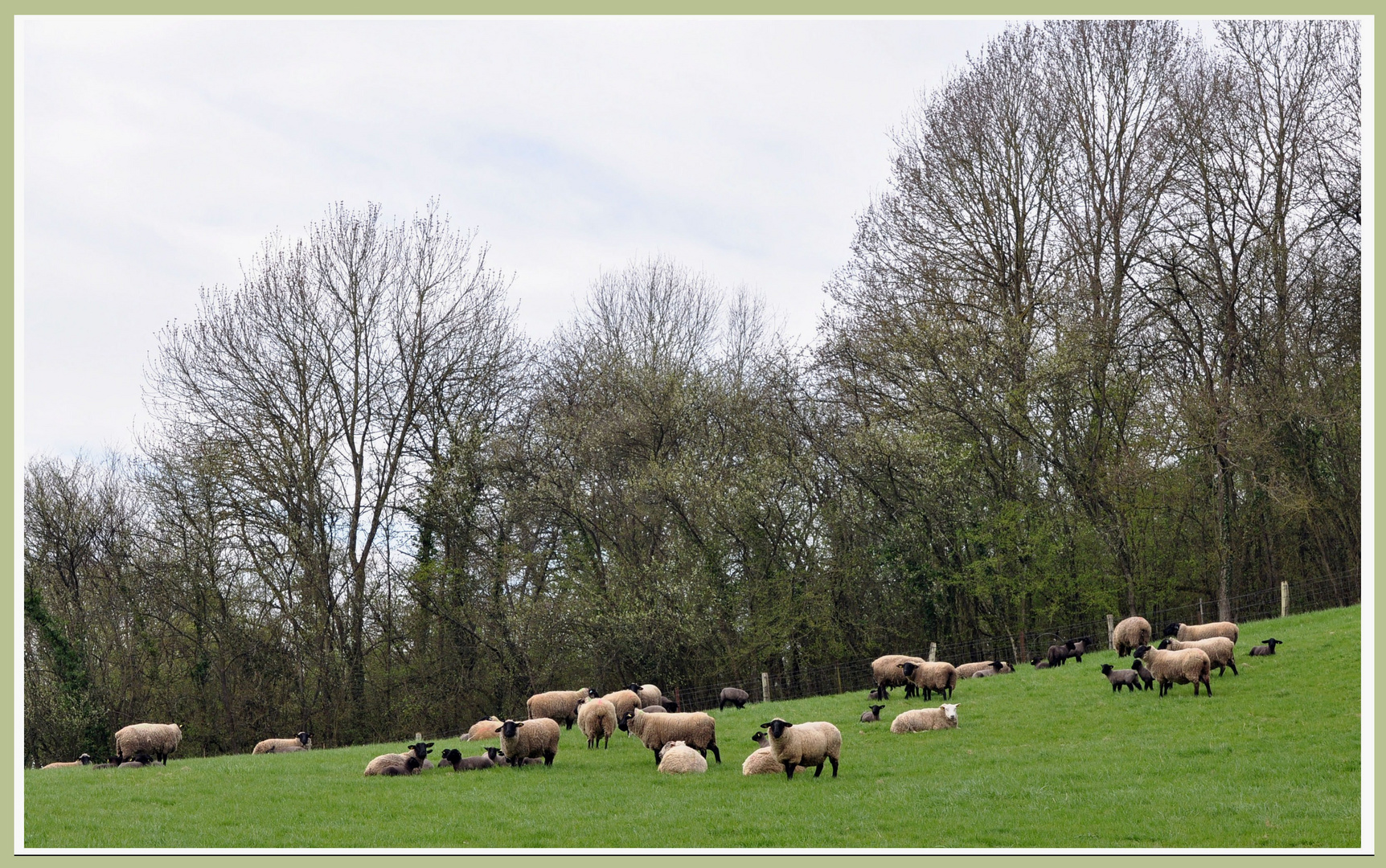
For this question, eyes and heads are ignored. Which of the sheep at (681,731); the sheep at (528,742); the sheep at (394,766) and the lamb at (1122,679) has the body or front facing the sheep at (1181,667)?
the sheep at (394,766)

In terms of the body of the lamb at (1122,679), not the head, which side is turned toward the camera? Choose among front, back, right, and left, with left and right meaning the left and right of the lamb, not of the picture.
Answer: left

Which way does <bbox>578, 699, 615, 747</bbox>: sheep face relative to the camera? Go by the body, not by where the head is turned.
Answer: away from the camera

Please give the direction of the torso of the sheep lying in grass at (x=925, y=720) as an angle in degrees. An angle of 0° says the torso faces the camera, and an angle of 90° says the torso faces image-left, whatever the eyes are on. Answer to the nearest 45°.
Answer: approximately 270°

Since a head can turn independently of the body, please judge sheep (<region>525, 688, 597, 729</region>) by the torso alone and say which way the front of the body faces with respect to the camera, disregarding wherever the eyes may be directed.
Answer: to the viewer's right

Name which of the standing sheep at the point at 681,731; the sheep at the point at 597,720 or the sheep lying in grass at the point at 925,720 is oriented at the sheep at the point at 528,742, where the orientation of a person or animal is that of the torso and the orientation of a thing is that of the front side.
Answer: the standing sheep

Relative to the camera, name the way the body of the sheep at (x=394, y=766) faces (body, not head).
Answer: to the viewer's right

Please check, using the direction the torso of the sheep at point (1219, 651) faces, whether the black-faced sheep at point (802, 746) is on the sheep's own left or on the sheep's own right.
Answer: on the sheep's own left

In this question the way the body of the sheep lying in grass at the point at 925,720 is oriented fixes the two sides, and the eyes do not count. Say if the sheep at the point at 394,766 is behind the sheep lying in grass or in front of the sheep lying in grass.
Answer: behind

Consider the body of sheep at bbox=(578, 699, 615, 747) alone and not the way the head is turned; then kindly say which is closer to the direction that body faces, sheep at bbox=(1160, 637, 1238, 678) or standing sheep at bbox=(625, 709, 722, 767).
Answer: the sheep
